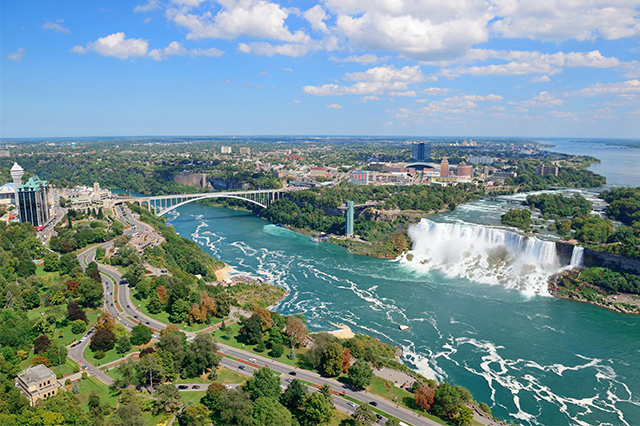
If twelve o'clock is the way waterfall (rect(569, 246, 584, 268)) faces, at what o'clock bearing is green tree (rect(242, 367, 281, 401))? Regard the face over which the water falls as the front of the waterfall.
The green tree is roughly at 11 o'clock from the waterfall.

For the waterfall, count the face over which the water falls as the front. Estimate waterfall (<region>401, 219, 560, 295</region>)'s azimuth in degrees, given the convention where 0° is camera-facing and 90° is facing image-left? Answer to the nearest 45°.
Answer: approximately 45°

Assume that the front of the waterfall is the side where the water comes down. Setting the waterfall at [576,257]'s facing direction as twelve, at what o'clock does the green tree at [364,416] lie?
The green tree is roughly at 11 o'clock from the waterfall.

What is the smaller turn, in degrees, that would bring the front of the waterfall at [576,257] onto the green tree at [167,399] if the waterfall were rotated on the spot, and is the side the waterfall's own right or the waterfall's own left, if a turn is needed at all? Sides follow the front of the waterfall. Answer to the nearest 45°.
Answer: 0° — it already faces it

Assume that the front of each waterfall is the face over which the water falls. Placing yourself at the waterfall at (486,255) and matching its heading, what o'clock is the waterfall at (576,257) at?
the waterfall at (576,257) is roughly at 8 o'clock from the waterfall at (486,255).

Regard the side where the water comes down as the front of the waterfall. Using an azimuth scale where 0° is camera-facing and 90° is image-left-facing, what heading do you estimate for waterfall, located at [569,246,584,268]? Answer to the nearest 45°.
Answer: approximately 45°

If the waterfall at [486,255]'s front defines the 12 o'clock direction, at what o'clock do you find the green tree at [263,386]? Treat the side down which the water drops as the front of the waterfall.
The green tree is roughly at 11 o'clock from the waterfall.
